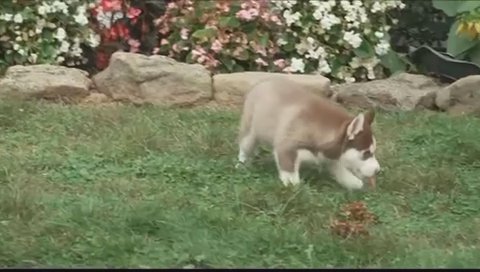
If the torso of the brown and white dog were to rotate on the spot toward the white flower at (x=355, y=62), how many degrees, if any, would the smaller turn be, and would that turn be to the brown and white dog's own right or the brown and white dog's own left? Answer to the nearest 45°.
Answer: approximately 135° to the brown and white dog's own left

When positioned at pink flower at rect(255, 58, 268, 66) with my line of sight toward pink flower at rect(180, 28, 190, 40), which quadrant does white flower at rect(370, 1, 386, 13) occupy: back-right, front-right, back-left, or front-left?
back-right

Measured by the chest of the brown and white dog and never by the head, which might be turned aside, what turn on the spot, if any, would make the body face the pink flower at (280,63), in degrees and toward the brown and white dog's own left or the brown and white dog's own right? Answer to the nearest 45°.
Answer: approximately 135° to the brown and white dog's own left

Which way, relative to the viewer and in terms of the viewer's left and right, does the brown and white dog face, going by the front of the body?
facing the viewer and to the right of the viewer

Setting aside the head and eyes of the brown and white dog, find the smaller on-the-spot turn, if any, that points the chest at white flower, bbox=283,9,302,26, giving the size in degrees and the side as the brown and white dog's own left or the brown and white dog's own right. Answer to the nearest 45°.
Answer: approximately 135° to the brown and white dog's own left

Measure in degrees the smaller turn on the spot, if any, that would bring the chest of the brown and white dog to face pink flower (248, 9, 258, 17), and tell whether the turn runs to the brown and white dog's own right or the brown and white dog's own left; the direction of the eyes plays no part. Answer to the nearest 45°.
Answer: approximately 135° to the brown and white dog's own left

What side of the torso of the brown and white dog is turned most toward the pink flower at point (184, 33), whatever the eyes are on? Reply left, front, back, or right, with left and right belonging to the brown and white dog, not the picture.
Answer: back
